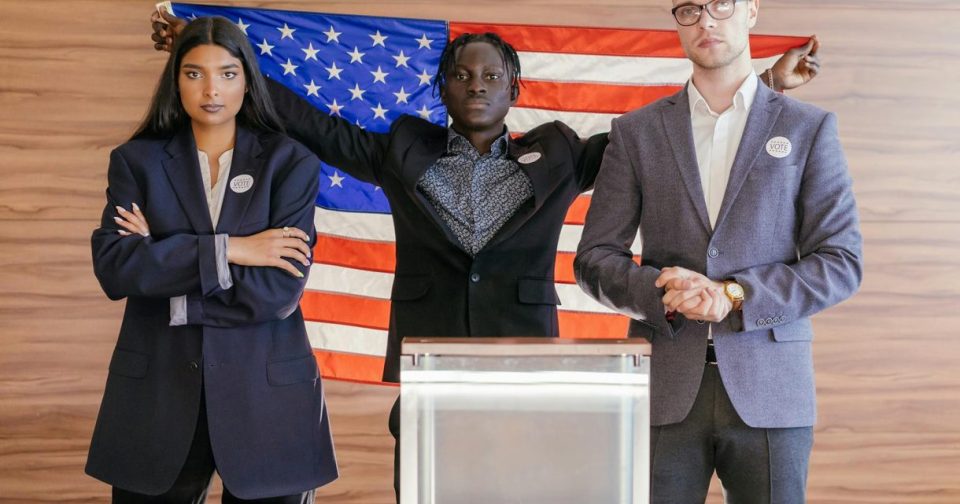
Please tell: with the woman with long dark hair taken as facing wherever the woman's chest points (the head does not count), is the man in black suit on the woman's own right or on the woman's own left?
on the woman's own left

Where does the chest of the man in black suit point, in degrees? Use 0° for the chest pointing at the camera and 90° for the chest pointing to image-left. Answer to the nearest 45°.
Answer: approximately 0°

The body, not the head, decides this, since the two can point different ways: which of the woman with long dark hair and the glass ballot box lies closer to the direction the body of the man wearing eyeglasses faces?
the glass ballot box

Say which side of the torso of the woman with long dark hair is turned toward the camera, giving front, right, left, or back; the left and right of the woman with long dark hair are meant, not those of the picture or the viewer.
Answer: front

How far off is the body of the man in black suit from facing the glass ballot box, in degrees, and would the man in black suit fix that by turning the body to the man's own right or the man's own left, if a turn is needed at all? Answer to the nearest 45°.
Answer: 0° — they already face it

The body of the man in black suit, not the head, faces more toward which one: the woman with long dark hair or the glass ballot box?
the glass ballot box

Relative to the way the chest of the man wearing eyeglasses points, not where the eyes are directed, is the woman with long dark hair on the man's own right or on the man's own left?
on the man's own right

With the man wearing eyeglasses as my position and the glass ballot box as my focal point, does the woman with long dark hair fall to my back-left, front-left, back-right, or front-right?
front-right

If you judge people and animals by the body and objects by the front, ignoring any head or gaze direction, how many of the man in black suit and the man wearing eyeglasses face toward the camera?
2

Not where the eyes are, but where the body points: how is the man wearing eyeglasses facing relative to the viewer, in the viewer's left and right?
facing the viewer
